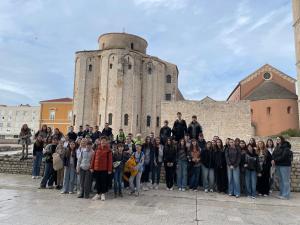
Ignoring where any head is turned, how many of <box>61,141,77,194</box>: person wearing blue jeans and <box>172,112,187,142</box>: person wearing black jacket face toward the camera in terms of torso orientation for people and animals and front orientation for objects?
2

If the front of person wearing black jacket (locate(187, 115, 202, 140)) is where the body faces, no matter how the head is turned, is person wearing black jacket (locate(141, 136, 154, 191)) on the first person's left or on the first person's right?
on the first person's right

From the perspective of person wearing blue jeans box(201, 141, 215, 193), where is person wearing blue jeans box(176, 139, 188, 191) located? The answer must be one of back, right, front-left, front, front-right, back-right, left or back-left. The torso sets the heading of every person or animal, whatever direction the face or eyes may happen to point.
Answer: right

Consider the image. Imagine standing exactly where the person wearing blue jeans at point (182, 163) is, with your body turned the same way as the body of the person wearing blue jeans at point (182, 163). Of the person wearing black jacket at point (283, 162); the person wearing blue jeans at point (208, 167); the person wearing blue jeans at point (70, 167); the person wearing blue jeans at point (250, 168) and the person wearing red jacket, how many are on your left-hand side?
3

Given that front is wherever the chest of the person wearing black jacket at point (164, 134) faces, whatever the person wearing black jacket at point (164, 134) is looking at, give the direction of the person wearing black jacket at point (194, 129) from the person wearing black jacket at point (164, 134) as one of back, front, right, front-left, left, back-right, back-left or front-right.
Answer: left

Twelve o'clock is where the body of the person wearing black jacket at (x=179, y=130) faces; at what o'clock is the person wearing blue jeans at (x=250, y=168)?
The person wearing blue jeans is roughly at 10 o'clock from the person wearing black jacket.

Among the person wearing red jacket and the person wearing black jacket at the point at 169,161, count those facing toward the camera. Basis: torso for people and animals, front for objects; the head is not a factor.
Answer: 2

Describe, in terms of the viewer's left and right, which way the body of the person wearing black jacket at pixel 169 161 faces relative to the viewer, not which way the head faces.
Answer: facing the viewer

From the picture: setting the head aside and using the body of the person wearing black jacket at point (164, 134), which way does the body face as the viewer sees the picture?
toward the camera

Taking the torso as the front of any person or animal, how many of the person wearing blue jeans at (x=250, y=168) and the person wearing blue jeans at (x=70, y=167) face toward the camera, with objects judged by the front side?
2

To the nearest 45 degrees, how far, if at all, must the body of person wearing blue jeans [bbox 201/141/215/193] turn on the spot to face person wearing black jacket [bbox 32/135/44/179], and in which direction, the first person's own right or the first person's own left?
approximately 90° to the first person's own right

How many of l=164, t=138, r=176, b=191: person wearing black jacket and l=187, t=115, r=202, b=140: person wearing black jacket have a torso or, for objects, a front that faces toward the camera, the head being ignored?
2

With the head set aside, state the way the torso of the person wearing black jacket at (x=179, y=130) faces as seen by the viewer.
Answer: toward the camera
